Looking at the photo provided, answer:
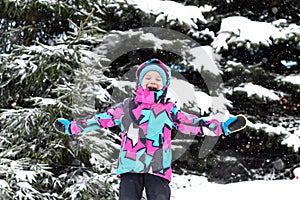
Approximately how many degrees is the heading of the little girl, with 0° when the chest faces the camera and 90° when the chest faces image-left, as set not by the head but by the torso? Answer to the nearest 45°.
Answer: approximately 0°

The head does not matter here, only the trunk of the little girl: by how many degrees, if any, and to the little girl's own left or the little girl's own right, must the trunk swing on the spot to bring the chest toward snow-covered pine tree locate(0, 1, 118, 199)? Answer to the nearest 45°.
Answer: approximately 135° to the little girl's own right
